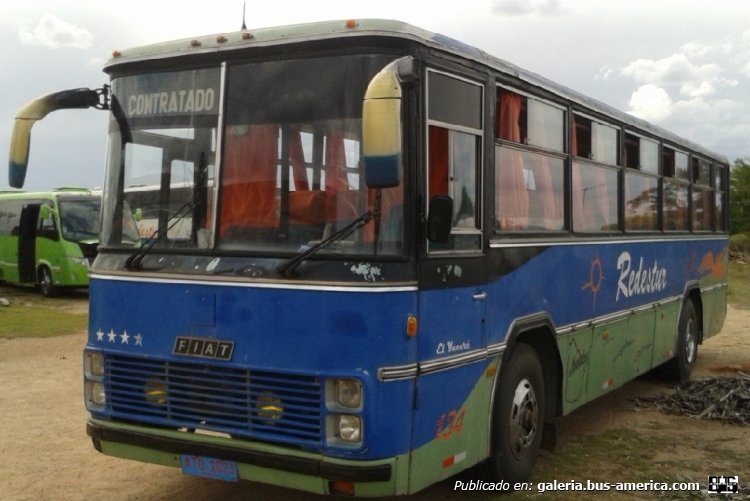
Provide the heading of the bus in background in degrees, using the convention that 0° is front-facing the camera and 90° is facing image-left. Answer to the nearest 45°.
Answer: approximately 315°

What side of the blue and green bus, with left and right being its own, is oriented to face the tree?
back

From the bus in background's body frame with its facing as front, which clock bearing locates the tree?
The tree is roughly at 10 o'clock from the bus in background.

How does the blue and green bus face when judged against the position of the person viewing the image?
facing the viewer and to the left of the viewer
